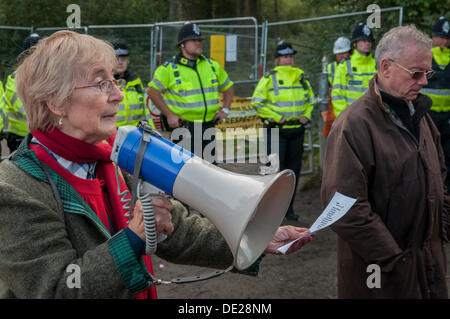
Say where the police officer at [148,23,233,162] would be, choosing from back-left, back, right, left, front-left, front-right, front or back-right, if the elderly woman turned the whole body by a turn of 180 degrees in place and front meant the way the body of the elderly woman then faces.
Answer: right

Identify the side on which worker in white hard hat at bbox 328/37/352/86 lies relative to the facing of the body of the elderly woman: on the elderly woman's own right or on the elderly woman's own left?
on the elderly woman's own left

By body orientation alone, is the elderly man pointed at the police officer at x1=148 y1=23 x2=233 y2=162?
no

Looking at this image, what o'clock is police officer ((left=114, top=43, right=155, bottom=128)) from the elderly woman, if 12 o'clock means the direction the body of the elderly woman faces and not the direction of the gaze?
The police officer is roughly at 9 o'clock from the elderly woman.

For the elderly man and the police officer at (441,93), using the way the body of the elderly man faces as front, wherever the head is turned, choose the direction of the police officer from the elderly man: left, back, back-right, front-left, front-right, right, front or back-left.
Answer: back-left

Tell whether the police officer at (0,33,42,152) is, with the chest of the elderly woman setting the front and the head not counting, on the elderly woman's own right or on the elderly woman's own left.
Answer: on the elderly woman's own left

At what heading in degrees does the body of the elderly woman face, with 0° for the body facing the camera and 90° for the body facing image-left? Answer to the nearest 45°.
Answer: approximately 270°

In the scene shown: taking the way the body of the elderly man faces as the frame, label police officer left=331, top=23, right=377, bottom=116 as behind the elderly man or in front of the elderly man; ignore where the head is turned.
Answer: behind

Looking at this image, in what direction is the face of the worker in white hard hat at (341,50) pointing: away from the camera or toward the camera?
toward the camera
